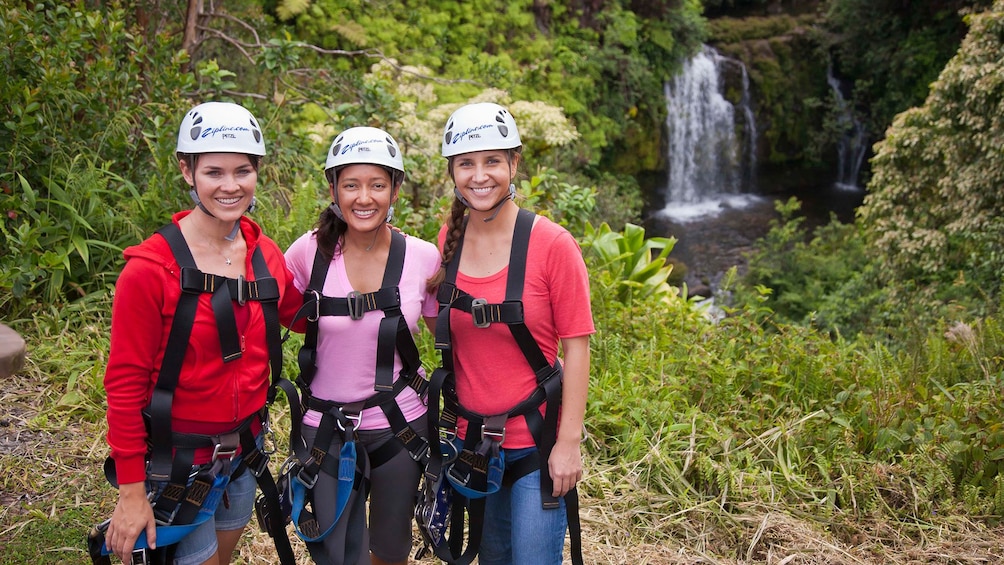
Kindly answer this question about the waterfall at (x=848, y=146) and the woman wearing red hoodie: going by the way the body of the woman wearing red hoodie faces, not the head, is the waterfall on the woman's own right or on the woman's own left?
on the woman's own left

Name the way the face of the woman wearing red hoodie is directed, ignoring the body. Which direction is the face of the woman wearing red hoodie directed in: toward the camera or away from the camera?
toward the camera

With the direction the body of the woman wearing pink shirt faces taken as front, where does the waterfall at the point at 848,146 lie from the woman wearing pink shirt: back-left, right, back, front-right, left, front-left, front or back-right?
back-left

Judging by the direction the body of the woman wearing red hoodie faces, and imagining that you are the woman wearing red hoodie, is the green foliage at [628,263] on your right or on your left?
on your left

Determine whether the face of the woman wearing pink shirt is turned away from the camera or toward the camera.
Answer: toward the camera

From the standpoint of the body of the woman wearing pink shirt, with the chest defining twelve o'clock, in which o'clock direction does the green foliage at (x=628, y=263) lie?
The green foliage is roughly at 7 o'clock from the woman wearing pink shirt.

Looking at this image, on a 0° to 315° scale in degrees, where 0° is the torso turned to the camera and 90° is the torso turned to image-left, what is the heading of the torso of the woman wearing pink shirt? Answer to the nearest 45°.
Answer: approximately 0°

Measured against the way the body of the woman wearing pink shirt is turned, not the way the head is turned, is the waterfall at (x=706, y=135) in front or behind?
behind

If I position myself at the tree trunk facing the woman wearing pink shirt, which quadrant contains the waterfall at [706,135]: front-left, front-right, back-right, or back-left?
back-left

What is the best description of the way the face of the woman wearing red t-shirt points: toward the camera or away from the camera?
toward the camera
